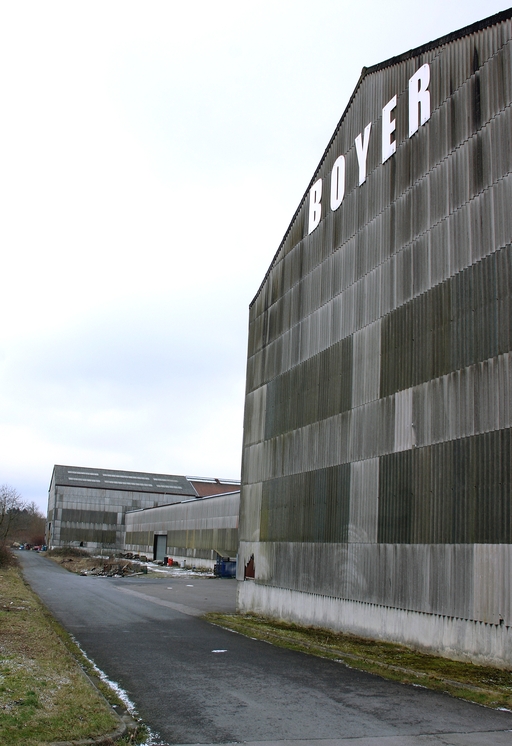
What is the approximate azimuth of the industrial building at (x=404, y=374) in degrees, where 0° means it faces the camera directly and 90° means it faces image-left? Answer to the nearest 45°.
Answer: approximately 45°
